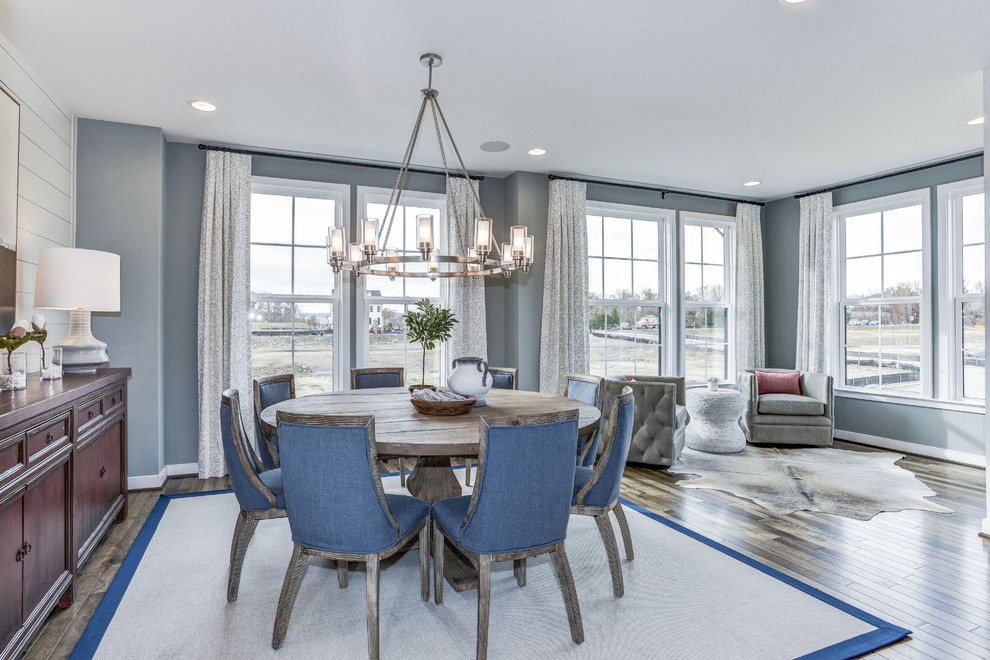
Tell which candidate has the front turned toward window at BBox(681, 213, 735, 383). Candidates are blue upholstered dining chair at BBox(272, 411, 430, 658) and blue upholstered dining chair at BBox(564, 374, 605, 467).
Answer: blue upholstered dining chair at BBox(272, 411, 430, 658)

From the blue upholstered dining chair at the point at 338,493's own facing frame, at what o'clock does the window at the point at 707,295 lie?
The window is roughly at 12 o'clock from the blue upholstered dining chair.

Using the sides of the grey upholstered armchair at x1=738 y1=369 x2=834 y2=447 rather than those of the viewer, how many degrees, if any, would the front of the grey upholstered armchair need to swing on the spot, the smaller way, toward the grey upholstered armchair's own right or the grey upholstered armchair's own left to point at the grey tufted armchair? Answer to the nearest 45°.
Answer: approximately 45° to the grey upholstered armchair's own right

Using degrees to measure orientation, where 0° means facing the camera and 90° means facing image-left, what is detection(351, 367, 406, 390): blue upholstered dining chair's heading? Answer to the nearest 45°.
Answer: approximately 0°

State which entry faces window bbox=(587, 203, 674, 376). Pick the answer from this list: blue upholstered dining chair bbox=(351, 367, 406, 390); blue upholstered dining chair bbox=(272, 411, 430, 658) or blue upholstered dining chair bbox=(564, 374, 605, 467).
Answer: blue upholstered dining chair bbox=(272, 411, 430, 658)

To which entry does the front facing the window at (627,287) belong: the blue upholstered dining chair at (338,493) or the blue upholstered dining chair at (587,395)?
the blue upholstered dining chair at (338,493)

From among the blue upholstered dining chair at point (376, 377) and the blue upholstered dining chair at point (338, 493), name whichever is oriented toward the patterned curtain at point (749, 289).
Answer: the blue upholstered dining chair at point (338, 493)

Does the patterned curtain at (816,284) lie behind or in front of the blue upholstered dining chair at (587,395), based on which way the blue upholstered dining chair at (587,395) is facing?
behind

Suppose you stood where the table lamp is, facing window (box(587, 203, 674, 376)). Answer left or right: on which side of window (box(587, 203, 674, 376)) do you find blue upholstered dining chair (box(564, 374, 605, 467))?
right

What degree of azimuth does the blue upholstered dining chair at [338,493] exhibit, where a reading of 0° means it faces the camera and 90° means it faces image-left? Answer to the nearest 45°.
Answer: approximately 225°

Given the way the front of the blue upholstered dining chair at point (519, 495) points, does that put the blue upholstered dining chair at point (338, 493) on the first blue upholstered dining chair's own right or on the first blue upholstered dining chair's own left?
on the first blue upholstered dining chair's own left

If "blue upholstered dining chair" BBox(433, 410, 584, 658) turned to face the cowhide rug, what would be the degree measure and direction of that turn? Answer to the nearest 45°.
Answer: approximately 90° to its right

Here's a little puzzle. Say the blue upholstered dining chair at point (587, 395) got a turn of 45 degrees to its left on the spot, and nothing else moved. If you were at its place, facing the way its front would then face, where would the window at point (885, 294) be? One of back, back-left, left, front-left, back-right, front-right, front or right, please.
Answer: back-left

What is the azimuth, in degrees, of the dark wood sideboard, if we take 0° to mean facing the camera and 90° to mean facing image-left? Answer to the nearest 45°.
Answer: approximately 315°
